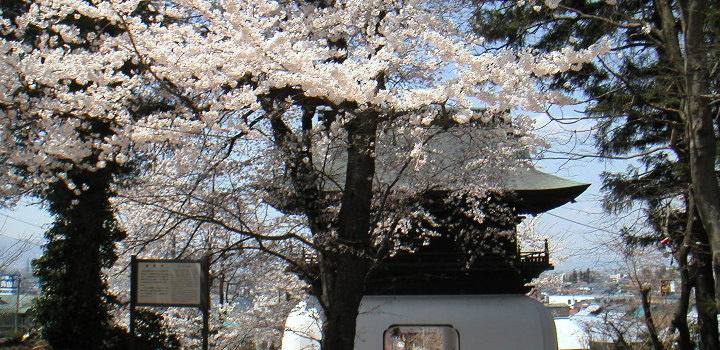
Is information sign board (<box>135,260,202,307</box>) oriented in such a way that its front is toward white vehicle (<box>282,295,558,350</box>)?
no

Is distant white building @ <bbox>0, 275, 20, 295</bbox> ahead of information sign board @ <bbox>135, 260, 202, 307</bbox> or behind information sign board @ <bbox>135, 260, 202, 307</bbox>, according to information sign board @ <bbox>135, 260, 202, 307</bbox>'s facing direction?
behind

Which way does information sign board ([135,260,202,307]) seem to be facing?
toward the camera

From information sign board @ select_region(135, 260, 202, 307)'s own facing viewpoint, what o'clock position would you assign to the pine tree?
The pine tree is roughly at 9 o'clock from the information sign board.
